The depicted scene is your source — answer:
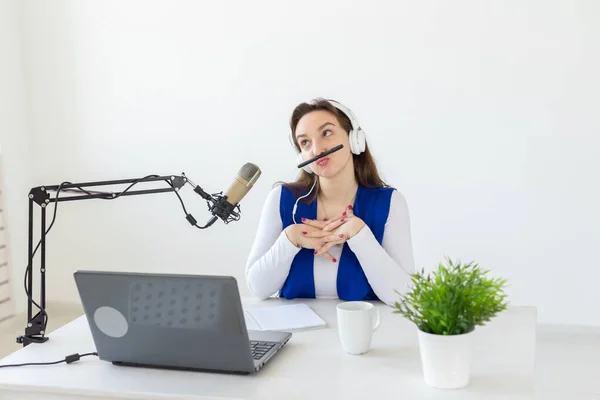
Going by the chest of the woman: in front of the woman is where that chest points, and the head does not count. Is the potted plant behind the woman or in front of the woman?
in front

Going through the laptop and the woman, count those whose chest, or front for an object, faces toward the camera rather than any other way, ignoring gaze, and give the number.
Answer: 1

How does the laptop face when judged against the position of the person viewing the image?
facing away from the viewer and to the right of the viewer

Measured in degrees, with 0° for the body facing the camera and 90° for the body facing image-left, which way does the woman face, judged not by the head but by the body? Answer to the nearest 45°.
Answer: approximately 0°

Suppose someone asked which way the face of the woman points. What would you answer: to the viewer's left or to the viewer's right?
to the viewer's left

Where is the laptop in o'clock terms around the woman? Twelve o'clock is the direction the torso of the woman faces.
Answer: The laptop is roughly at 1 o'clock from the woman.

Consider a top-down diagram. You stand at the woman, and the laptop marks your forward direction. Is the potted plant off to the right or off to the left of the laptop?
left

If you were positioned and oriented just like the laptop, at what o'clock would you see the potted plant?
The potted plant is roughly at 2 o'clock from the laptop.
